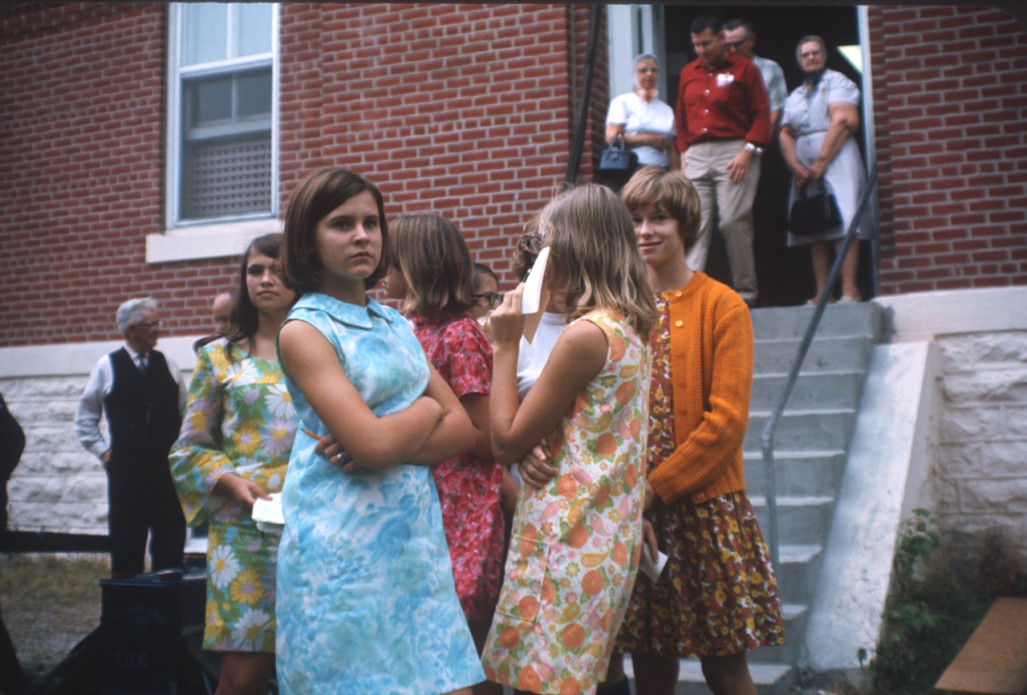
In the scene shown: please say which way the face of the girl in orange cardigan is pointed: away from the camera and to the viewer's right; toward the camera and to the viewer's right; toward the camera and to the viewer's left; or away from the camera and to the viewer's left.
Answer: toward the camera and to the viewer's left

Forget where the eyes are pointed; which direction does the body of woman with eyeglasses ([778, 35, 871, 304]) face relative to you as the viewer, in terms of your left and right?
facing the viewer and to the left of the viewer

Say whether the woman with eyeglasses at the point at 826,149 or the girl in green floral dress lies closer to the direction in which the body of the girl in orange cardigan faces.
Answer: the girl in green floral dress

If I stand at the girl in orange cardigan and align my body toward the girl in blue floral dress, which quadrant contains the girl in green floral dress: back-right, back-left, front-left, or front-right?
front-right

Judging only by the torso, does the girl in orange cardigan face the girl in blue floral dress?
yes

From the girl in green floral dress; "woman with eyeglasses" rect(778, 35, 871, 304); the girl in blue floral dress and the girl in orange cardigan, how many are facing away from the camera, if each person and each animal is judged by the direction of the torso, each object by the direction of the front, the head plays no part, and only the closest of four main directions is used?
0

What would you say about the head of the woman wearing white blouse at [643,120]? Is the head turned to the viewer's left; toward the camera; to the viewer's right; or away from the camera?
toward the camera

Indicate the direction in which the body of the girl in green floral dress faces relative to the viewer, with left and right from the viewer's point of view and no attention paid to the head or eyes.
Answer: facing the viewer and to the right of the viewer

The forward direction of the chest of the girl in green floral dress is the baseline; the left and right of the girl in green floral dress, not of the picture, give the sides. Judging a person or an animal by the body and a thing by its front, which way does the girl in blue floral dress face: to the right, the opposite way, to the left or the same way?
the same way

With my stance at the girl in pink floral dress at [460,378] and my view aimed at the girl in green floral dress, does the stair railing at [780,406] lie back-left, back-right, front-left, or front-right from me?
back-right

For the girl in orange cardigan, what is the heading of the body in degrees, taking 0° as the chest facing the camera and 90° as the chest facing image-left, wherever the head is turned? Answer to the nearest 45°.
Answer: approximately 45°

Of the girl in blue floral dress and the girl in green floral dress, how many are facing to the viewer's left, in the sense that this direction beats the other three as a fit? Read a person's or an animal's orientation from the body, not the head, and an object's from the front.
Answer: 0

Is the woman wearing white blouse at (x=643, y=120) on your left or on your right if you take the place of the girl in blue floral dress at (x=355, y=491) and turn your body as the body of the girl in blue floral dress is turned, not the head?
on your left

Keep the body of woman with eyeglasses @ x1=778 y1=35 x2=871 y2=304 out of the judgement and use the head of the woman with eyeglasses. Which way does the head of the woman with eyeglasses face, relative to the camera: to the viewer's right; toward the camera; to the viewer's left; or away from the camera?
toward the camera

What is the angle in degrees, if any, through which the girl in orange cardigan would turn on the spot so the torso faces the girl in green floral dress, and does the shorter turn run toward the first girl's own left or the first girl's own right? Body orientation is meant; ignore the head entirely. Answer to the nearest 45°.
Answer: approximately 45° to the first girl's own right

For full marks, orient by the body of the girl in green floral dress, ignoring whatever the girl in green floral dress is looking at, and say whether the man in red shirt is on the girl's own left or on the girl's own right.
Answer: on the girl's own left

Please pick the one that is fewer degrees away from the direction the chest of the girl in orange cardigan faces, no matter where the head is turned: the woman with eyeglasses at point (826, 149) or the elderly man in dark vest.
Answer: the elderly man in dark vest
